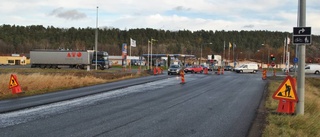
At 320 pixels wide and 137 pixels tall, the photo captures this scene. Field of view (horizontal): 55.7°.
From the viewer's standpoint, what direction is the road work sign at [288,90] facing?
toward the camera

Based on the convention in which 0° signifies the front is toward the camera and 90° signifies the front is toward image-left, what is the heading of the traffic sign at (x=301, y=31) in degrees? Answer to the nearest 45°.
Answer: approximately 0°

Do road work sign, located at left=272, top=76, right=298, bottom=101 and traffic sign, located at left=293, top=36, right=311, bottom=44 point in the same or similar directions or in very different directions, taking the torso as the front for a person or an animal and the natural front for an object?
same or similar directions

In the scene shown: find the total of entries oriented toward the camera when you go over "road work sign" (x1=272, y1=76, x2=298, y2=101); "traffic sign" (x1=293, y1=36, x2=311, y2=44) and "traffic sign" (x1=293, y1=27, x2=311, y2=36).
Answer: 3

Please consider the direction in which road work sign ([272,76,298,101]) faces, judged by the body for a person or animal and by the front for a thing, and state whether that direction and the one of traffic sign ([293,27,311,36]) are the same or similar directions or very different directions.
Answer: same or similar directions

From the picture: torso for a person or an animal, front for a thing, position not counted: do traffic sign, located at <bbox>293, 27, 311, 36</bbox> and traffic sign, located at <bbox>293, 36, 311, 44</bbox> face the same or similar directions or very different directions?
same or similar directions

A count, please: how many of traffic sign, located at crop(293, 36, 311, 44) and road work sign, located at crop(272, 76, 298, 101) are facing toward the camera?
2
